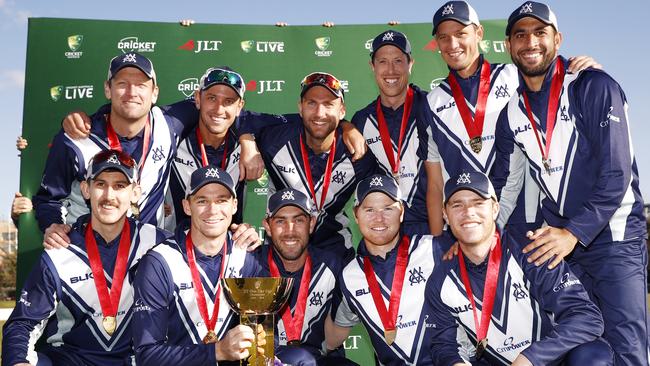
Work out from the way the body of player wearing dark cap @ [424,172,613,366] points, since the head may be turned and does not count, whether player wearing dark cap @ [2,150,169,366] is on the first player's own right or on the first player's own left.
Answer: on the first player's own right

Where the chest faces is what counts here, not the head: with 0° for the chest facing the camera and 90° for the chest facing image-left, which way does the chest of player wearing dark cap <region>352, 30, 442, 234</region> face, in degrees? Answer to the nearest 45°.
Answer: approximately 0°

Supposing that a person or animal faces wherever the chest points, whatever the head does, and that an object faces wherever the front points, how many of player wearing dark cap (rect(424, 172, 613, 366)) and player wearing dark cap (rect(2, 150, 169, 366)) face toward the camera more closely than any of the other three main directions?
2

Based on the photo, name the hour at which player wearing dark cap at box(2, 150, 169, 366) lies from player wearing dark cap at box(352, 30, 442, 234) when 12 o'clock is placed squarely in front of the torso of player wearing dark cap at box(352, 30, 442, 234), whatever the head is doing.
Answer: player wearing dark cap at box(2, 150, 169, 366) is roughly at 2 o'clock from player wearing dark cap at box(352, 30, 442, 234).

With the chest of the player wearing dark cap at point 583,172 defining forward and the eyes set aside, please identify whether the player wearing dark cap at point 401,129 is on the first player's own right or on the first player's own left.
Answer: on the first player's own right

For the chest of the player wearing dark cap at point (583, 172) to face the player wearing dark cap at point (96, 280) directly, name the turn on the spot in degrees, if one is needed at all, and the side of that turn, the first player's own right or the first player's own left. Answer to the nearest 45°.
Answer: approximately 45° to the first player's own right

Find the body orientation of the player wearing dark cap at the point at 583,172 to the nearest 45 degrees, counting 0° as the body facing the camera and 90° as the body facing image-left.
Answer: approximately 45°

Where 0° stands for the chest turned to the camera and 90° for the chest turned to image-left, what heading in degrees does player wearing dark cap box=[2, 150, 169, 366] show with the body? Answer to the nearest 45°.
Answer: approximately 0°
